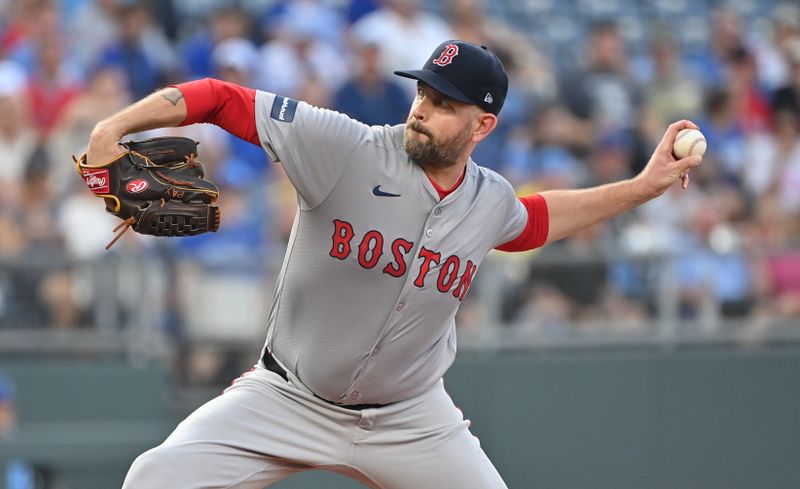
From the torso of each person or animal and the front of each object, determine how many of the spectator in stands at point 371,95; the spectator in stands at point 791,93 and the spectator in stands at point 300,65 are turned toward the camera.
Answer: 3

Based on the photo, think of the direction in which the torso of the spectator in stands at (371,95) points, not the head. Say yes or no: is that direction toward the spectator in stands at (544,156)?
no

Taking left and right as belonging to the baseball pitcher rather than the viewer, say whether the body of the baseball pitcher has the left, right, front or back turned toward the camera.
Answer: front

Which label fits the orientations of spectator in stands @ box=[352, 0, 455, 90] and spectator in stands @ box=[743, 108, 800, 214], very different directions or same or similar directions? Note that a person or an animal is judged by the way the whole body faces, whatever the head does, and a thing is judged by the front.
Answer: same or similar directions

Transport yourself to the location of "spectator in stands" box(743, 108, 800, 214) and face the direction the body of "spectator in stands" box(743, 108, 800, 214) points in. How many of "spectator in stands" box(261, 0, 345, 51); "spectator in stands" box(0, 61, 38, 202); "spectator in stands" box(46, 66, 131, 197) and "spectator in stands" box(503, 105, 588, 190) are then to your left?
0

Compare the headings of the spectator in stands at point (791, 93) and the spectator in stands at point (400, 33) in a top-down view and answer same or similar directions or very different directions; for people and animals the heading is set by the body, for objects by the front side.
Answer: same or similar directions

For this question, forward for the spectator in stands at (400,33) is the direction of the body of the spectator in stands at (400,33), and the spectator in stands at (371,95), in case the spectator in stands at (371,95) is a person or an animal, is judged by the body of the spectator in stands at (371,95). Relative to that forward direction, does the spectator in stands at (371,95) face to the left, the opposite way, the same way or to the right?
the same way

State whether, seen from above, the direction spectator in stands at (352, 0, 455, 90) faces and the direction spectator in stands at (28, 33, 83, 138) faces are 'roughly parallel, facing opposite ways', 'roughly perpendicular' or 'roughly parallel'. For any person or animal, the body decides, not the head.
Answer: roughly parallel

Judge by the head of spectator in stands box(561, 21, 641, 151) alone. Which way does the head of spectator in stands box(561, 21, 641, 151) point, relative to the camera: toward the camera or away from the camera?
toward the camera

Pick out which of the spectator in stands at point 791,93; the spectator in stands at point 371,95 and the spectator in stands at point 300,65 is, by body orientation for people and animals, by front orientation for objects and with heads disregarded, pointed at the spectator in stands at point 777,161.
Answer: the spectator in stands at point 791,93

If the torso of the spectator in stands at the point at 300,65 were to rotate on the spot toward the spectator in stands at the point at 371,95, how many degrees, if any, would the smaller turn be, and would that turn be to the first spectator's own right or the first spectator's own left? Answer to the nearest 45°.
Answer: approximately 45° to the first spectator's own left

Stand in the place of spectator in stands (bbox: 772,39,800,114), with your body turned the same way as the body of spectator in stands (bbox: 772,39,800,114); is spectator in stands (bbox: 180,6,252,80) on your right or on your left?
on your right

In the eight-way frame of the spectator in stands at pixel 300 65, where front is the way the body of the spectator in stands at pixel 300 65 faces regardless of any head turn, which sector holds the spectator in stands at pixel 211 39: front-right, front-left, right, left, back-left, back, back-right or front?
right

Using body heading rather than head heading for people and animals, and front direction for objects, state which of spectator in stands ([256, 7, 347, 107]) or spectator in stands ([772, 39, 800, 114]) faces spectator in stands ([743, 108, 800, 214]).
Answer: spectator in stands ([772, 39, 800, 114])

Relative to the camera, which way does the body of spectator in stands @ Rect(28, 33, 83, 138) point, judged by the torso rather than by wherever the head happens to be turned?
toward the camera

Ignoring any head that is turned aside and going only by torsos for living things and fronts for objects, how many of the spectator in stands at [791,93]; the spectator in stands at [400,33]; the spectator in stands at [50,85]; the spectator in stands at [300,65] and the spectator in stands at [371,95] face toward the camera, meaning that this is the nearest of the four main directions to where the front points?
5
